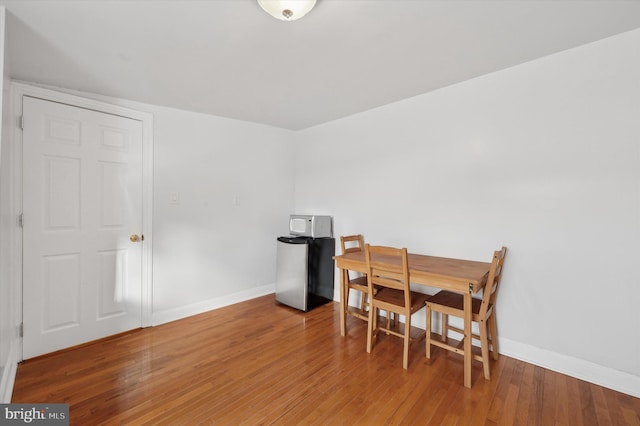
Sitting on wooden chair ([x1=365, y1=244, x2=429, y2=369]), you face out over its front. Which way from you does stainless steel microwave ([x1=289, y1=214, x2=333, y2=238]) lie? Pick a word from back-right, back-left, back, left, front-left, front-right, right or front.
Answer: left

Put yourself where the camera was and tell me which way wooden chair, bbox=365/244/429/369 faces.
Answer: facing away from the viewer and to the right of the viewer

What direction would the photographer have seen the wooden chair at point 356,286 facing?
facing the viewer and to the right of the viewer

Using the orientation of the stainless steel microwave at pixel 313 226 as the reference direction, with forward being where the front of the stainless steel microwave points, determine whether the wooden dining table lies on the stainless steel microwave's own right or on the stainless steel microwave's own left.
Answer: on the stainless steel microwave's own left

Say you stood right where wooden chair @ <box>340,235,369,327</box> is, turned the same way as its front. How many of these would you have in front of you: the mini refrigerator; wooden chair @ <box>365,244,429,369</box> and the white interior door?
1

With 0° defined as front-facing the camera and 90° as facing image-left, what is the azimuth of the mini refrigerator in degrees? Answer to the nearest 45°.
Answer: approximately 45°

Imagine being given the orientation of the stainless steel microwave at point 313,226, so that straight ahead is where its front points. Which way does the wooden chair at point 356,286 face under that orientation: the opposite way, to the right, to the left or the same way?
to the left

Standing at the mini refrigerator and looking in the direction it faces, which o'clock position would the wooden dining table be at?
The wooden dining table is roughly at 9 o'clock from the mini refrigerator.

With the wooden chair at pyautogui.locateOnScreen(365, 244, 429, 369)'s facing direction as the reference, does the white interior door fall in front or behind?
behind

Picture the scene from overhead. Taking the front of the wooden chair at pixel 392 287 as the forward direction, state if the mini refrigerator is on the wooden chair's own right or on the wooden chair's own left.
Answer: on the wooden chair's own left

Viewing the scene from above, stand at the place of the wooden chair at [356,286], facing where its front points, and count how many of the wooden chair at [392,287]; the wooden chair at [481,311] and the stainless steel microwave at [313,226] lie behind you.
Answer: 1

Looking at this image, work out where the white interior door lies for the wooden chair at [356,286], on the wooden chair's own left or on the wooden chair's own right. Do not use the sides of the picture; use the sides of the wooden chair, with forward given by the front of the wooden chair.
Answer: on the wooden chair's own right

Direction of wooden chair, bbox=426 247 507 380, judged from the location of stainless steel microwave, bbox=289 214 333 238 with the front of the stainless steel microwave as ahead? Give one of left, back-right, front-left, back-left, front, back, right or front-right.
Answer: left

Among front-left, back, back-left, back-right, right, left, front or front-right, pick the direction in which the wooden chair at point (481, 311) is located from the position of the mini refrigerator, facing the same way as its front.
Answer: left
